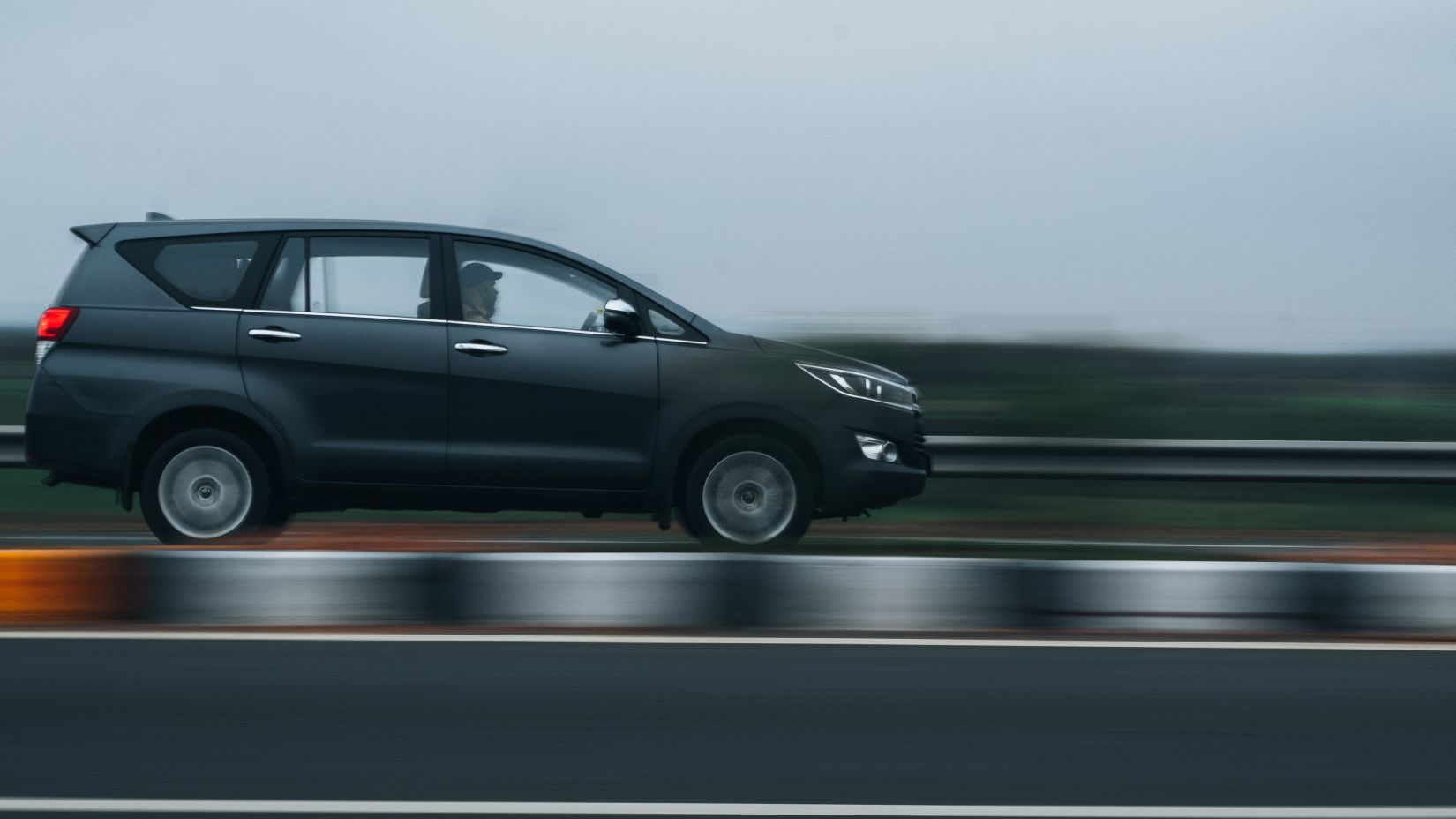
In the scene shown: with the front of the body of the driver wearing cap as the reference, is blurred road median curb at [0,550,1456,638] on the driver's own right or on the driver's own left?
on the driver's own right

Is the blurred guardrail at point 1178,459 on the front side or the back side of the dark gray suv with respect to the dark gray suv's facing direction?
on the front side

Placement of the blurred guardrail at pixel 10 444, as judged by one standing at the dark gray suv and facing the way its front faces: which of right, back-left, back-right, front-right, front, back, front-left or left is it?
back-left

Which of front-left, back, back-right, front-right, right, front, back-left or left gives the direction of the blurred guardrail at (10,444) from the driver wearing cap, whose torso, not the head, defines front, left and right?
back-left

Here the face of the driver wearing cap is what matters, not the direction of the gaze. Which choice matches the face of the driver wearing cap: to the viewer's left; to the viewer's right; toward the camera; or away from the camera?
to the viewer's right

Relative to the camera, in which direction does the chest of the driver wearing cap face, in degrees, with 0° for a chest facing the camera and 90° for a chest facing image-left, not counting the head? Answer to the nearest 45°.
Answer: approximately 270°

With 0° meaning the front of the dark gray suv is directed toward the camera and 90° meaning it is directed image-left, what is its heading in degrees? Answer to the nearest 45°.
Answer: approximately 270°

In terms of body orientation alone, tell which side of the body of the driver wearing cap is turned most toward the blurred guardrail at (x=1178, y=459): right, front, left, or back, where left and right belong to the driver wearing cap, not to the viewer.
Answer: front
